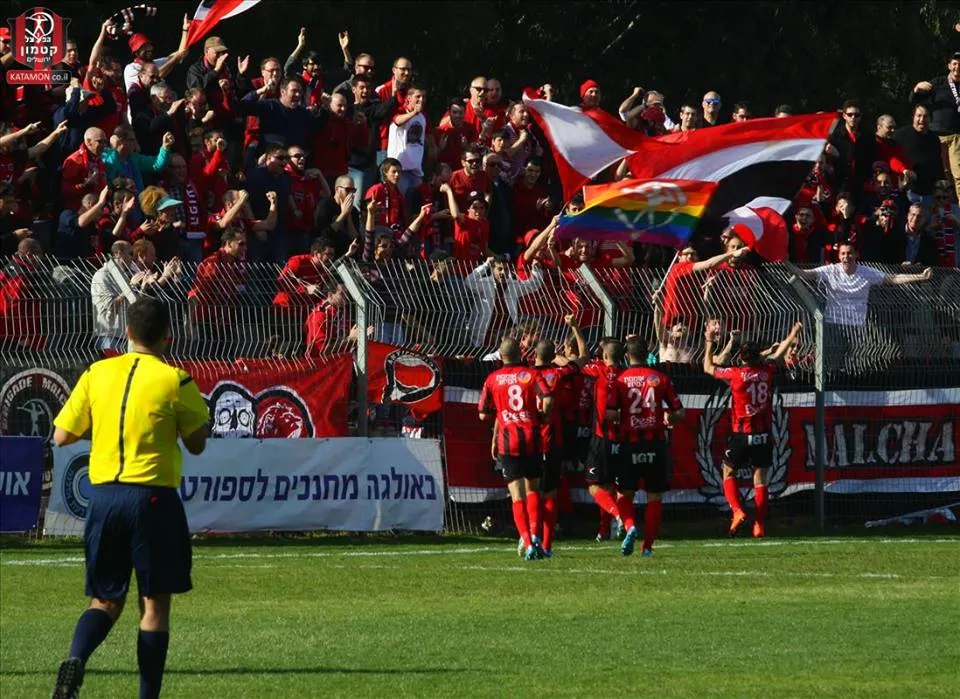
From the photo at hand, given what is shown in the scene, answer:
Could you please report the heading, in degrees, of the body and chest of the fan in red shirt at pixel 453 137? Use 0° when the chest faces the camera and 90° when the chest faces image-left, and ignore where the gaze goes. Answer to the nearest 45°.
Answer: approximately 0°

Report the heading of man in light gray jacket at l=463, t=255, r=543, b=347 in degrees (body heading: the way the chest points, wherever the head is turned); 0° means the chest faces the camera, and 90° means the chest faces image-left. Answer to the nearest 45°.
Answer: approximately 0°

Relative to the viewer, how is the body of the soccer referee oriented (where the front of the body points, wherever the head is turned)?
away from the camera

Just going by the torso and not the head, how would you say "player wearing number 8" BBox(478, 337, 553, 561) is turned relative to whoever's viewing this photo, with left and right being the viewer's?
facing away from the viewer

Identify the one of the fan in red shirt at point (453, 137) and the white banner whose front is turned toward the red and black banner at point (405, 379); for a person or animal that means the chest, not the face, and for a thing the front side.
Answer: the fan in red shirt

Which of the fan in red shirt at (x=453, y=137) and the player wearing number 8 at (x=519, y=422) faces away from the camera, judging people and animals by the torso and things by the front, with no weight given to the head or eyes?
the player wearing number 8

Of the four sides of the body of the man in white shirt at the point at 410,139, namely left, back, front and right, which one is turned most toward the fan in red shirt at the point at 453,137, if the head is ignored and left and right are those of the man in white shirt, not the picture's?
left
